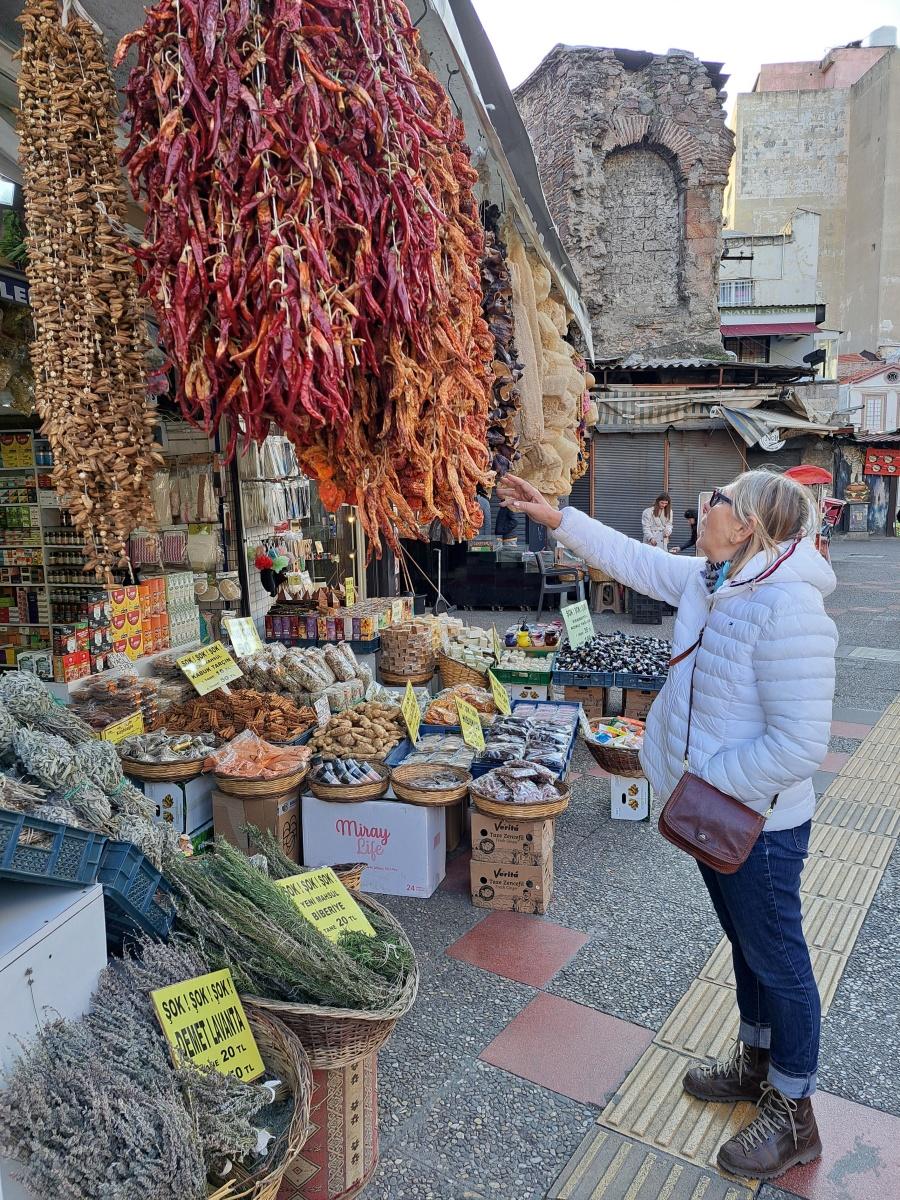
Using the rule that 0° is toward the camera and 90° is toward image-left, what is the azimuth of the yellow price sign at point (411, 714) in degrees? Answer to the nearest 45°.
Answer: approximately 315°

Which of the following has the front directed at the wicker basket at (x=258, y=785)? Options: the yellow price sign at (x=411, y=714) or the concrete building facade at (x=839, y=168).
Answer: the concrete building facade

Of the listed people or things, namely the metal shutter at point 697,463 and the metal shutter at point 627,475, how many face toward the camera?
2

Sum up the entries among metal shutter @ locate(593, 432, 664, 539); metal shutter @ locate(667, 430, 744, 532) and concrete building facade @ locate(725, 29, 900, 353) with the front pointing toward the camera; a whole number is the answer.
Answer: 3

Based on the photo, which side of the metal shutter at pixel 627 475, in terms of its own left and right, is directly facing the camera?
front

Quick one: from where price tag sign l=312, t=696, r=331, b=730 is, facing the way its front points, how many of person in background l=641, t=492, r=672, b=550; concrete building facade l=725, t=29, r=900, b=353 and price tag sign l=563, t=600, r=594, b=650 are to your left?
3

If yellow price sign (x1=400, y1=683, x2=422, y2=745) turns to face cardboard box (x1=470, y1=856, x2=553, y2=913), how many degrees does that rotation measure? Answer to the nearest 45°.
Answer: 0° — it already faces it

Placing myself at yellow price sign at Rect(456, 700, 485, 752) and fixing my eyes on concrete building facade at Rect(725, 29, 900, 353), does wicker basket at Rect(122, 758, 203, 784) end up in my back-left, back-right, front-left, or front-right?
back-left

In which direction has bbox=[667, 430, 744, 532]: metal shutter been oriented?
toward the camera

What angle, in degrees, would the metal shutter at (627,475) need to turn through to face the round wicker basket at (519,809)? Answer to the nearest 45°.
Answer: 0° — it already faces it

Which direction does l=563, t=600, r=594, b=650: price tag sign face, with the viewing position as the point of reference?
facing the viewer and to the right of the viewer

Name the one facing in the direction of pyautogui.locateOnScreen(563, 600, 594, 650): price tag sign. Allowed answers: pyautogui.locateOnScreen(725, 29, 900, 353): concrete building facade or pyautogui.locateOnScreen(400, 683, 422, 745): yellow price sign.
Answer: the concrete building facade

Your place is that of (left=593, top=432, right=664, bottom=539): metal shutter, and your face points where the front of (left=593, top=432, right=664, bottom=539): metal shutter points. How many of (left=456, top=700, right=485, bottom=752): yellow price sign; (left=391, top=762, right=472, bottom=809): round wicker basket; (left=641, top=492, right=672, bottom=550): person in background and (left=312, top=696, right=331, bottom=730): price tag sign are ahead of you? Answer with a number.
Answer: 4

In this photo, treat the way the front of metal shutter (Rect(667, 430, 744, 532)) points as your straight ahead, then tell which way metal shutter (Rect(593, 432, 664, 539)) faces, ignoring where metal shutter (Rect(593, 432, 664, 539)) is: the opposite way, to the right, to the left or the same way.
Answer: the same way

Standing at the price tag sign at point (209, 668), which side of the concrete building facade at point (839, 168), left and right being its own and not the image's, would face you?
front

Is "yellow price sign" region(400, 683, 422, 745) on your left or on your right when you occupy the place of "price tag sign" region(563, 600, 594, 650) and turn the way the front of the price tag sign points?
on your right

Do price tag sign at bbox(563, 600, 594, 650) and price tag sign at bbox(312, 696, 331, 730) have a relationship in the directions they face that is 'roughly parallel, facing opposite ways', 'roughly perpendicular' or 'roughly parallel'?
roughly parallel

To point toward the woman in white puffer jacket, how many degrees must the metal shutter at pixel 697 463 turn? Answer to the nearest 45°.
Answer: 0° — it already faces them

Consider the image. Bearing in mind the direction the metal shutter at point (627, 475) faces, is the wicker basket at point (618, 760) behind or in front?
in front
